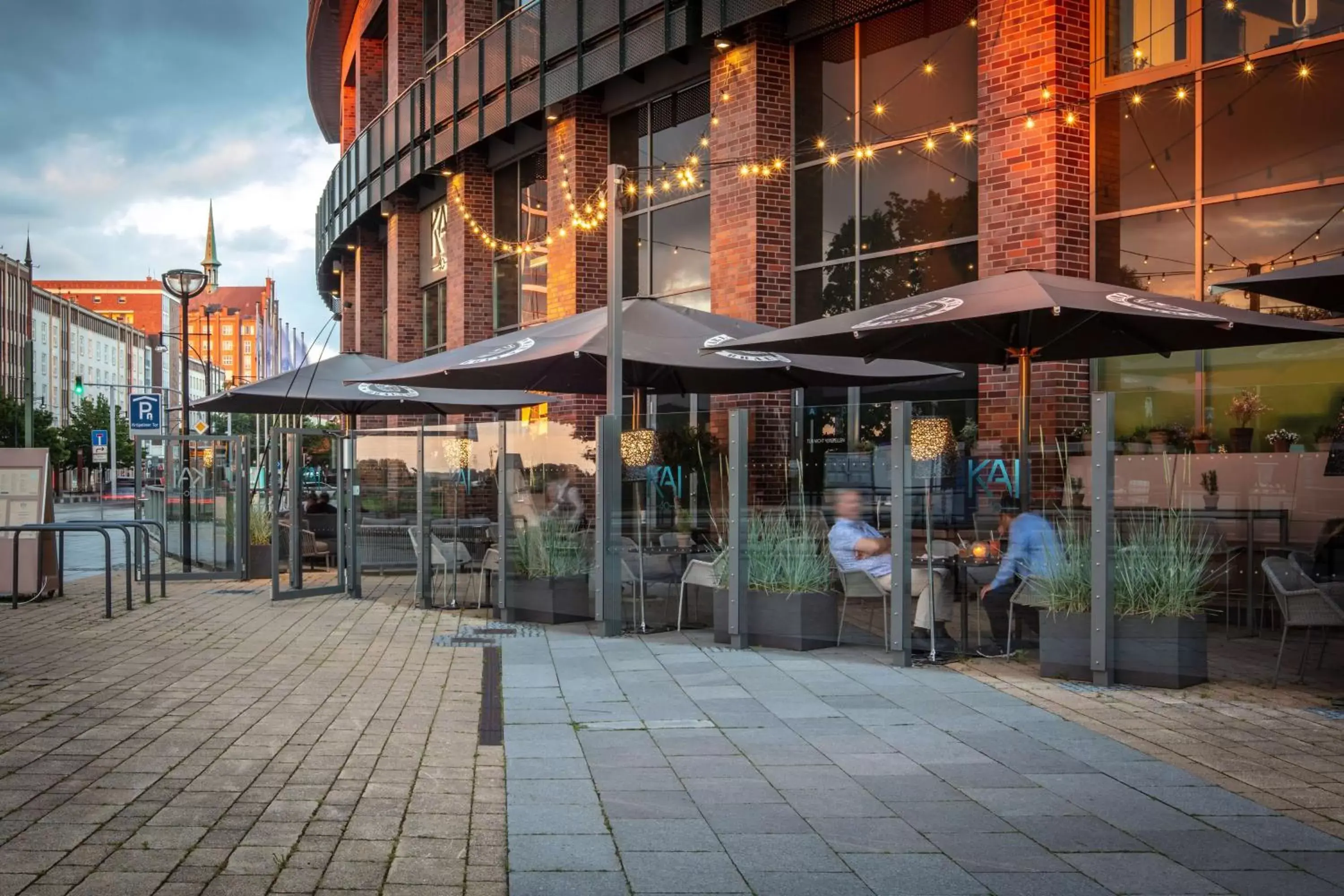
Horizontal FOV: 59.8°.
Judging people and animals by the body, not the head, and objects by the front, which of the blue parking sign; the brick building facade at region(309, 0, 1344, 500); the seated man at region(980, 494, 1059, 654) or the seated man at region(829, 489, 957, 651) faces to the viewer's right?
the seated man at region(829, 489, 957, 651)

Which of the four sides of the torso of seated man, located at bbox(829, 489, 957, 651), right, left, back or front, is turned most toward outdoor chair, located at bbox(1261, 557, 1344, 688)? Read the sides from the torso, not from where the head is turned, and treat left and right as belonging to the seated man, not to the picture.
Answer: front

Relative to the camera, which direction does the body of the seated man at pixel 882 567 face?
to the viewer's right

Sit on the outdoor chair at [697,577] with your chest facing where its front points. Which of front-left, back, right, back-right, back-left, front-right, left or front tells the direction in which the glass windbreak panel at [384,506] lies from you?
front-right

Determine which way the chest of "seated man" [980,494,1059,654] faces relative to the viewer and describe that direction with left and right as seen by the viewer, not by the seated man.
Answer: facing to the left of the viewer

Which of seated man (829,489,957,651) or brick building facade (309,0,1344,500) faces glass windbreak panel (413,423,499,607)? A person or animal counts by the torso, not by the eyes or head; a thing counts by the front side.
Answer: the brick building facade

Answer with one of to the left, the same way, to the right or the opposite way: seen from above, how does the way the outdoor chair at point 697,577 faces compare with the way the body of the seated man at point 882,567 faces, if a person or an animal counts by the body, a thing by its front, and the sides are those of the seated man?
the opposite way

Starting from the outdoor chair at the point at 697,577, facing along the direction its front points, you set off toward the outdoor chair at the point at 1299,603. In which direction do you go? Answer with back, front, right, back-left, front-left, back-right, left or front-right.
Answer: back-left

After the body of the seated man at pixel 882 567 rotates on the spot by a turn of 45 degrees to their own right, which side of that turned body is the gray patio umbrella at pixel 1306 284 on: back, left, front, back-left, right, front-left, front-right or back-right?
front-left

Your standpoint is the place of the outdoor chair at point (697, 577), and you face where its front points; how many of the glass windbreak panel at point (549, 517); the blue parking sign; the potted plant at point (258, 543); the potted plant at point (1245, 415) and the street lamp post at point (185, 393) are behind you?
1

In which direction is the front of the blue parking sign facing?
toward the camera

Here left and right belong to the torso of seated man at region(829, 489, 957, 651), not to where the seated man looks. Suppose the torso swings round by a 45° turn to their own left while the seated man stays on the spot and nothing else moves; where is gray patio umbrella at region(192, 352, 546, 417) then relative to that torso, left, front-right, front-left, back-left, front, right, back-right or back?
left
